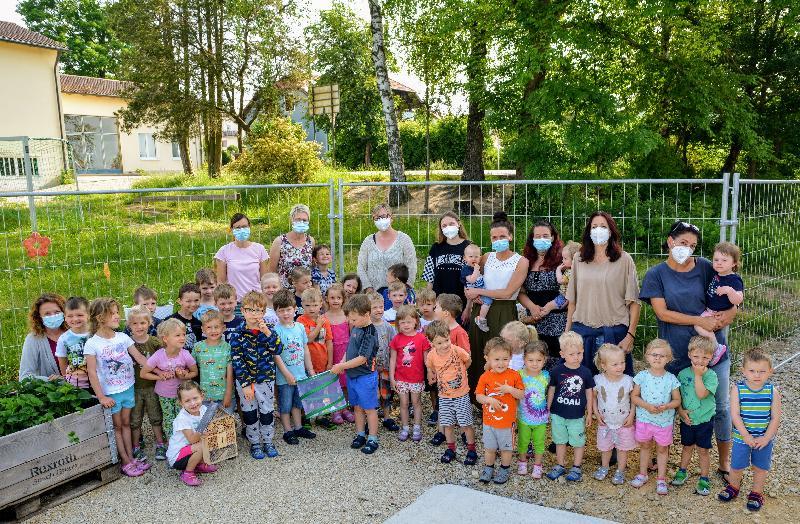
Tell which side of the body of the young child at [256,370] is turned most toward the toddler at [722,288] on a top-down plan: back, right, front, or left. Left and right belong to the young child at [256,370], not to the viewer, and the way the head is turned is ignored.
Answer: left

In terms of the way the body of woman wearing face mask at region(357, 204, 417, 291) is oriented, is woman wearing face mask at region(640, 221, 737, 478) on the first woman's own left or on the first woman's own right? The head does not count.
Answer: on the first woman's own left

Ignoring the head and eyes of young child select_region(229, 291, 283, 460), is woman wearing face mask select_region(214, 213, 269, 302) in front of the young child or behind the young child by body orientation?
behind

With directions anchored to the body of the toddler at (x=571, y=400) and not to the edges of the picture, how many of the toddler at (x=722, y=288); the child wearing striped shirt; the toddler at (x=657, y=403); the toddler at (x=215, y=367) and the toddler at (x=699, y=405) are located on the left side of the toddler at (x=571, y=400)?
4

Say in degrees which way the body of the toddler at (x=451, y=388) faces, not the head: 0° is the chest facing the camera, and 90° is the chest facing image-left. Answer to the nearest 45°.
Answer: approximately 0°
